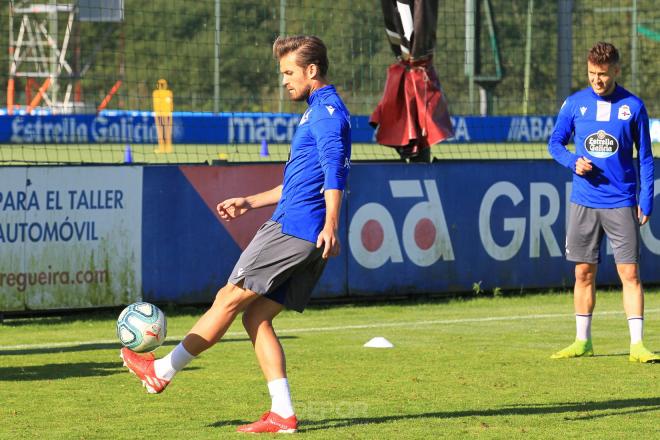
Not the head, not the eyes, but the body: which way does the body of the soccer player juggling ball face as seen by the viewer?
to the viewer's left

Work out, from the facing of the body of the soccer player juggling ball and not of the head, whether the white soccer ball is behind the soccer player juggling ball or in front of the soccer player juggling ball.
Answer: in front

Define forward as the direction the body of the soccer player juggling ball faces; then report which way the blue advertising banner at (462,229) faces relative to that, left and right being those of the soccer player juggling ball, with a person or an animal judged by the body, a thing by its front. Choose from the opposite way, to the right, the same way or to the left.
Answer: to the left

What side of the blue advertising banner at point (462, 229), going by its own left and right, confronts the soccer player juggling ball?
front

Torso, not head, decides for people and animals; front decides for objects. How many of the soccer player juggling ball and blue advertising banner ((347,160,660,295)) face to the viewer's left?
1

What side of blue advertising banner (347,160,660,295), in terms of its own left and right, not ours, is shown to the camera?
front

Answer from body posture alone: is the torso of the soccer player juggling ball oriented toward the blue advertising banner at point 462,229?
no

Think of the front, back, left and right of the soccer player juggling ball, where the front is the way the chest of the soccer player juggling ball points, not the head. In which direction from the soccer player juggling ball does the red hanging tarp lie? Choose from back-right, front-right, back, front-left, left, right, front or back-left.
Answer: right

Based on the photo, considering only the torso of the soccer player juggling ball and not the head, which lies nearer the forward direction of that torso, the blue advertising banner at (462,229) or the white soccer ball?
the white soccer ball

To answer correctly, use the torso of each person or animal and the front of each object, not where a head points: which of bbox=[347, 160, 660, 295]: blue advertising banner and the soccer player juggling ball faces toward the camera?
the blue advertising banner

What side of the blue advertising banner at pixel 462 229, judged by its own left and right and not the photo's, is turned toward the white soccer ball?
front

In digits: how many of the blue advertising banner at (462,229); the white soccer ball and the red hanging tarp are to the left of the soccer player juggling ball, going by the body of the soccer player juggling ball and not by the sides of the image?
0
